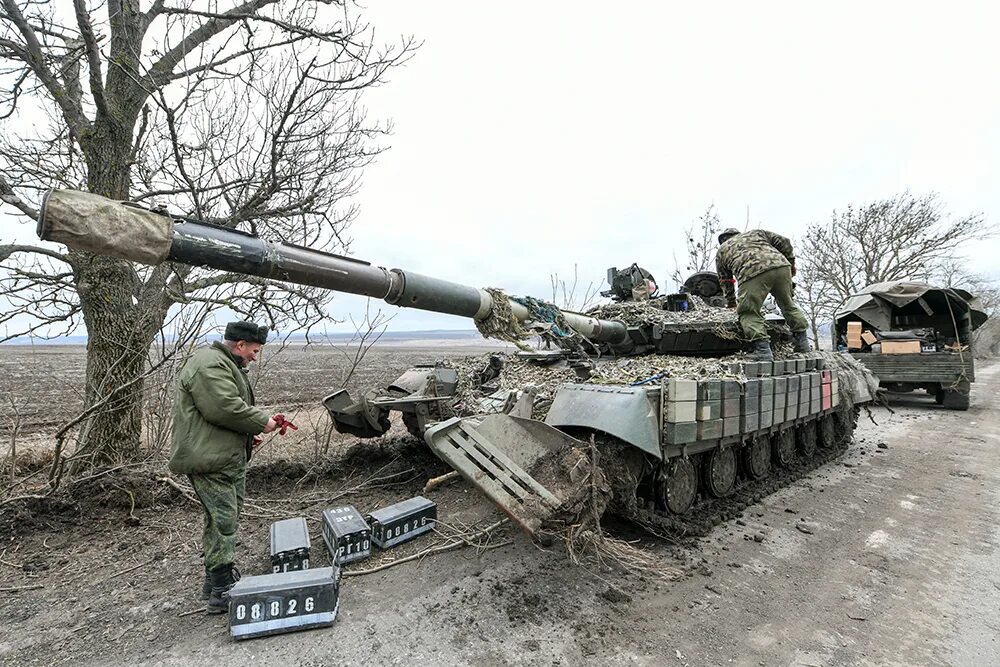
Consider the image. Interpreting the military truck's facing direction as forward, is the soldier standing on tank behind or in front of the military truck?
behind

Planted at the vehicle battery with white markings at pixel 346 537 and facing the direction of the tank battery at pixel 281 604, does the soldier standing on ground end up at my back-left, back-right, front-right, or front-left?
front-right

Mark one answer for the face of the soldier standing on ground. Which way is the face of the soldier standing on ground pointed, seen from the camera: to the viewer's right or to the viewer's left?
to the viewer's right

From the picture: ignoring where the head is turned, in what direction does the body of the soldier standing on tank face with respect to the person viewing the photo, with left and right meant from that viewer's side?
facing away from the viewer and to the left of the viewer

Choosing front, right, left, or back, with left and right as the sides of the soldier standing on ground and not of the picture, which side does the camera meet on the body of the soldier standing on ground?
right

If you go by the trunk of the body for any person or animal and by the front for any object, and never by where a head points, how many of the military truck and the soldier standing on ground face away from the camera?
1

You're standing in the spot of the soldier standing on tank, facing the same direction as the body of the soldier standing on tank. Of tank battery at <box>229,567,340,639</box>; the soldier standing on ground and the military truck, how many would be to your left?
2

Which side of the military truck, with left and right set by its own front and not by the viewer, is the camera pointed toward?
back

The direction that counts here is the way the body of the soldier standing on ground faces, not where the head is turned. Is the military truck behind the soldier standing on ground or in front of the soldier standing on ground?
in front
